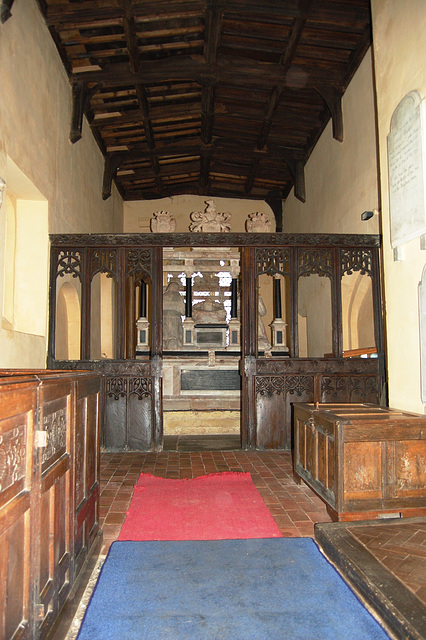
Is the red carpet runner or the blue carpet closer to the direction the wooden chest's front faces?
the red carpet runner

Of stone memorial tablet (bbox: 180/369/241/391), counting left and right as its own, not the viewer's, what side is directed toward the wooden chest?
front

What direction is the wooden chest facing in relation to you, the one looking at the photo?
facing to the left of the viewer

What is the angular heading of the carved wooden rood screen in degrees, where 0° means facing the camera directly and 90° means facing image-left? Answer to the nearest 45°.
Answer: approximately 0°

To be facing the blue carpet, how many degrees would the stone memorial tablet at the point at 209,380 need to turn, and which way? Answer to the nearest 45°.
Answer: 0° — it already faces it

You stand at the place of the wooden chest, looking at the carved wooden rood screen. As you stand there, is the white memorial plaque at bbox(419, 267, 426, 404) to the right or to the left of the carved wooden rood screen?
right

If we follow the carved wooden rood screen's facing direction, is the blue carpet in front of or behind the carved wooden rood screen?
in front

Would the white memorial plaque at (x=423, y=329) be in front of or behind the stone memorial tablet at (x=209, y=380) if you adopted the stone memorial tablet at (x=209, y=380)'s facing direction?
in front

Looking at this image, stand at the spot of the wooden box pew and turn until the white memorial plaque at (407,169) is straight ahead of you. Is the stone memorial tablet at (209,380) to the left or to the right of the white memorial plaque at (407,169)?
left

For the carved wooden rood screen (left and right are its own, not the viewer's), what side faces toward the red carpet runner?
front

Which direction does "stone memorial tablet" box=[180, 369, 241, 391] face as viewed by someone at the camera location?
facing the viewer
